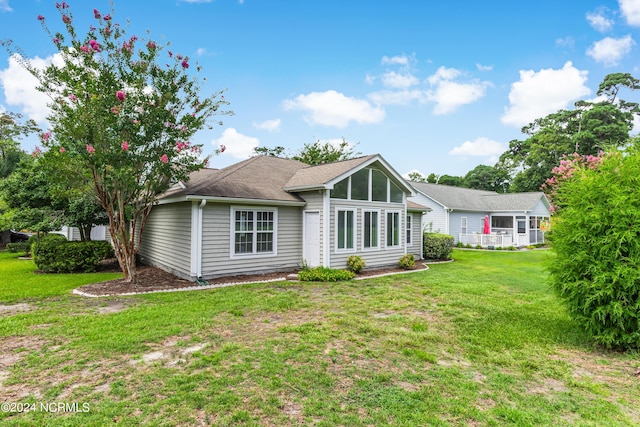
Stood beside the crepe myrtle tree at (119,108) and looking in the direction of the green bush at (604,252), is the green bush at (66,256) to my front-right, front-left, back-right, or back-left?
back-left

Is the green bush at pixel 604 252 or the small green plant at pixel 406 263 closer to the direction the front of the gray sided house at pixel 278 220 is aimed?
the green bush

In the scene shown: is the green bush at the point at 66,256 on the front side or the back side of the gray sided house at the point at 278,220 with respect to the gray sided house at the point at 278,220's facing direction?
on the back side
